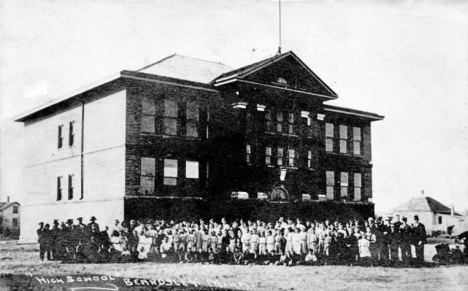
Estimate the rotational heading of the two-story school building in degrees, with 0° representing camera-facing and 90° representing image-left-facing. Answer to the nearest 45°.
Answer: approximately 315°

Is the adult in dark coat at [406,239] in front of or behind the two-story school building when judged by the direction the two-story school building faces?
in front

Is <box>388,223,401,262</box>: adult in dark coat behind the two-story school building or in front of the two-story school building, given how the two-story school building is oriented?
in front

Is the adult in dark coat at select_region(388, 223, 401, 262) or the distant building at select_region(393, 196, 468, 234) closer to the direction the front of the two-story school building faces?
the adult in dark coat

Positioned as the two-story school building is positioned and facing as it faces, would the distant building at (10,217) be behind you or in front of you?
behind

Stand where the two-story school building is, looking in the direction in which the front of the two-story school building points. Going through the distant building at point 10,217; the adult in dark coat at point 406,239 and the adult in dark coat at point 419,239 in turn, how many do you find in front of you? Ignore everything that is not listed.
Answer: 2

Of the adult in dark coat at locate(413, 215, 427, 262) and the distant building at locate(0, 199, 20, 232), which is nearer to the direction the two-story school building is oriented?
the adult in dark coat

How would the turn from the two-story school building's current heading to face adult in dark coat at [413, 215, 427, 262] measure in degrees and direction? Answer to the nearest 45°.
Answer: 0° — it already faces them

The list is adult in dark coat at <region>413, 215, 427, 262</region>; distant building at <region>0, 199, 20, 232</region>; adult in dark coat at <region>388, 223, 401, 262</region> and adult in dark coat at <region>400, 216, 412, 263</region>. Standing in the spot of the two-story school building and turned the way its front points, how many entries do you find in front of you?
3
